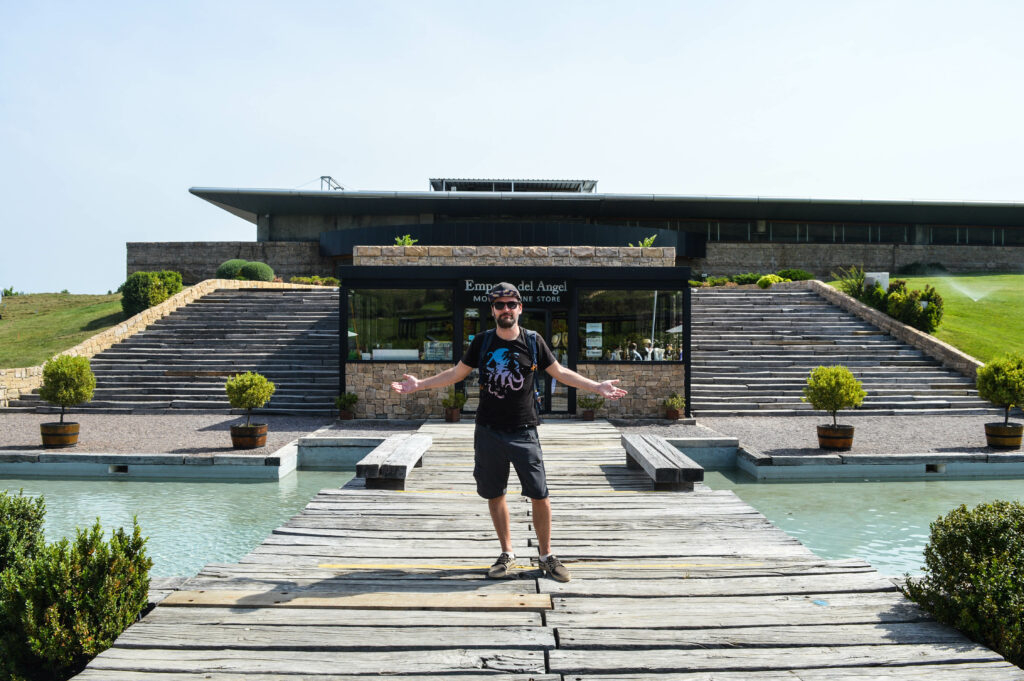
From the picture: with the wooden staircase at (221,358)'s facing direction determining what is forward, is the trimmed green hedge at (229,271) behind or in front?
behind

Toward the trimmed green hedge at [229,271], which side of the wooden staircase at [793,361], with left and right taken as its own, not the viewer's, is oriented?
right

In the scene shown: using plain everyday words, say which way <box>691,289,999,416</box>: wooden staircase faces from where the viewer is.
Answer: facing the viewer

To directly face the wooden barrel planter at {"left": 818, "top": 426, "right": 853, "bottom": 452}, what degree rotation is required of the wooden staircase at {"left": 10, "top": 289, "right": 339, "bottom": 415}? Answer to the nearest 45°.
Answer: approximately 45° to its left

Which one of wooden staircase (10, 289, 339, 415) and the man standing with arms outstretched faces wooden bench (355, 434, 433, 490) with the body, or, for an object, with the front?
the wooden staircase

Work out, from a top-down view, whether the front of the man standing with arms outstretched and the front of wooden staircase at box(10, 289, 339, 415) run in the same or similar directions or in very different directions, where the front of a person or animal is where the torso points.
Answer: same or similar directions

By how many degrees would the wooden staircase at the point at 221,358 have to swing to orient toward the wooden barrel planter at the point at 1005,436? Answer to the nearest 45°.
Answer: approximately 45° to its left

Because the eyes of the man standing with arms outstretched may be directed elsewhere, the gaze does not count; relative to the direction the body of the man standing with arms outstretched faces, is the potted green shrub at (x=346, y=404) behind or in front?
behind

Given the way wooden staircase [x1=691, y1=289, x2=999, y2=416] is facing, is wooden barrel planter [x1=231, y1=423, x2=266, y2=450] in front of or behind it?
in front

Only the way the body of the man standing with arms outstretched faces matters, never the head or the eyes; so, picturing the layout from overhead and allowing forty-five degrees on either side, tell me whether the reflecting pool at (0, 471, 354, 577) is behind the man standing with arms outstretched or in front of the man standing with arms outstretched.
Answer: behind

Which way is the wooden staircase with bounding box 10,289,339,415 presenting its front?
toward the camera

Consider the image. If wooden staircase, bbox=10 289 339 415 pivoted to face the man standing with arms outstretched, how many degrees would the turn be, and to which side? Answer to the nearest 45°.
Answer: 0° — it already faces them

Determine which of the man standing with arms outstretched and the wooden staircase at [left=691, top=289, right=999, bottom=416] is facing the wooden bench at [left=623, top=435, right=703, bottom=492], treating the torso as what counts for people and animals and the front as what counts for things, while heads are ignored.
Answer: the wooden staircase

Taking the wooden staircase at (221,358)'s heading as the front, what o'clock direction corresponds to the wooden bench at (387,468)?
The wooden bench is roughly at 12 o'clock from the wooden staircase.

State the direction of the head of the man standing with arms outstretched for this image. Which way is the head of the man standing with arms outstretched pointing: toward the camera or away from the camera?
toward the camera

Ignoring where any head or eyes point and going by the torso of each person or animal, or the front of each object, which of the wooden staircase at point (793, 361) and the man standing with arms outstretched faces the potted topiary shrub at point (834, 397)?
the wooden staircase
